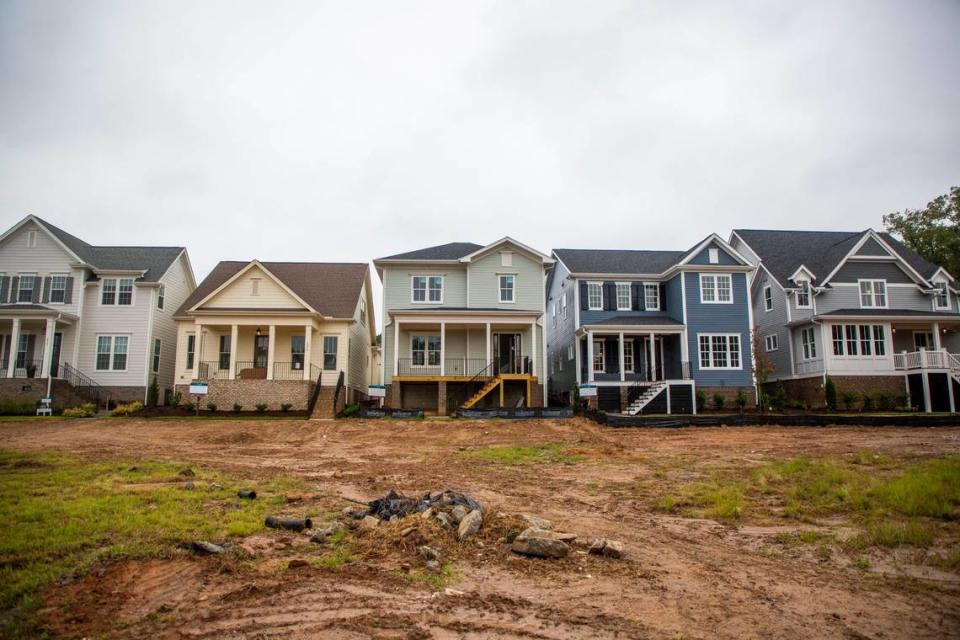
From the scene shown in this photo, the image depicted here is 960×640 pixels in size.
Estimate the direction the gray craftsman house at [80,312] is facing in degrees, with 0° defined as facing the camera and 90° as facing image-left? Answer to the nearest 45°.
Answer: approximately 45°

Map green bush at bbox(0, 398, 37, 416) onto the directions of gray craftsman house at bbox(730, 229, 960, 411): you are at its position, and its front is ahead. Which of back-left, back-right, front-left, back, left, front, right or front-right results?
right

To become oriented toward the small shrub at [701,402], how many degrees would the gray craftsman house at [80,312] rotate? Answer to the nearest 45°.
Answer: approximately 90° to its left

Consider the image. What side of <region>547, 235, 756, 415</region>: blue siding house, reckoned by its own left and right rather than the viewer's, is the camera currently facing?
front

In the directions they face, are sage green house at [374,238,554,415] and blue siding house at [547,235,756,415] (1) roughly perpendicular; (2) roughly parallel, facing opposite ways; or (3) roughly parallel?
roughly parallel

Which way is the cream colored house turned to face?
toward the camera

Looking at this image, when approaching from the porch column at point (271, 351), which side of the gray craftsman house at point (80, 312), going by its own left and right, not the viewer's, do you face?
left

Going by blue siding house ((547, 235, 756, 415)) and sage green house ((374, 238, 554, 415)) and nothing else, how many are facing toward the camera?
2

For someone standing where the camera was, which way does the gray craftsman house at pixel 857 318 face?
facing the viewer and to the right of the viewer

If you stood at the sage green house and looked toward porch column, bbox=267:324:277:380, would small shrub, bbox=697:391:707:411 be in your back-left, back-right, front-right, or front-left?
back-left

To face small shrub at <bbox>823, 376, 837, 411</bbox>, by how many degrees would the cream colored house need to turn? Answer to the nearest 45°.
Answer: approximately 90° to its left

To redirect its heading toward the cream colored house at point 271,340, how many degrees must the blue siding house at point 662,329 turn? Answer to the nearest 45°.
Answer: approximately 90° to its right

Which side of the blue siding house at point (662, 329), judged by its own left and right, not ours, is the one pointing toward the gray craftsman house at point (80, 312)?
right

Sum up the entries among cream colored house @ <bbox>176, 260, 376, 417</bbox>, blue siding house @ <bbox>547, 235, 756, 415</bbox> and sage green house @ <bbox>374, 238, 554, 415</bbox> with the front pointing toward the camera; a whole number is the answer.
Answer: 3
